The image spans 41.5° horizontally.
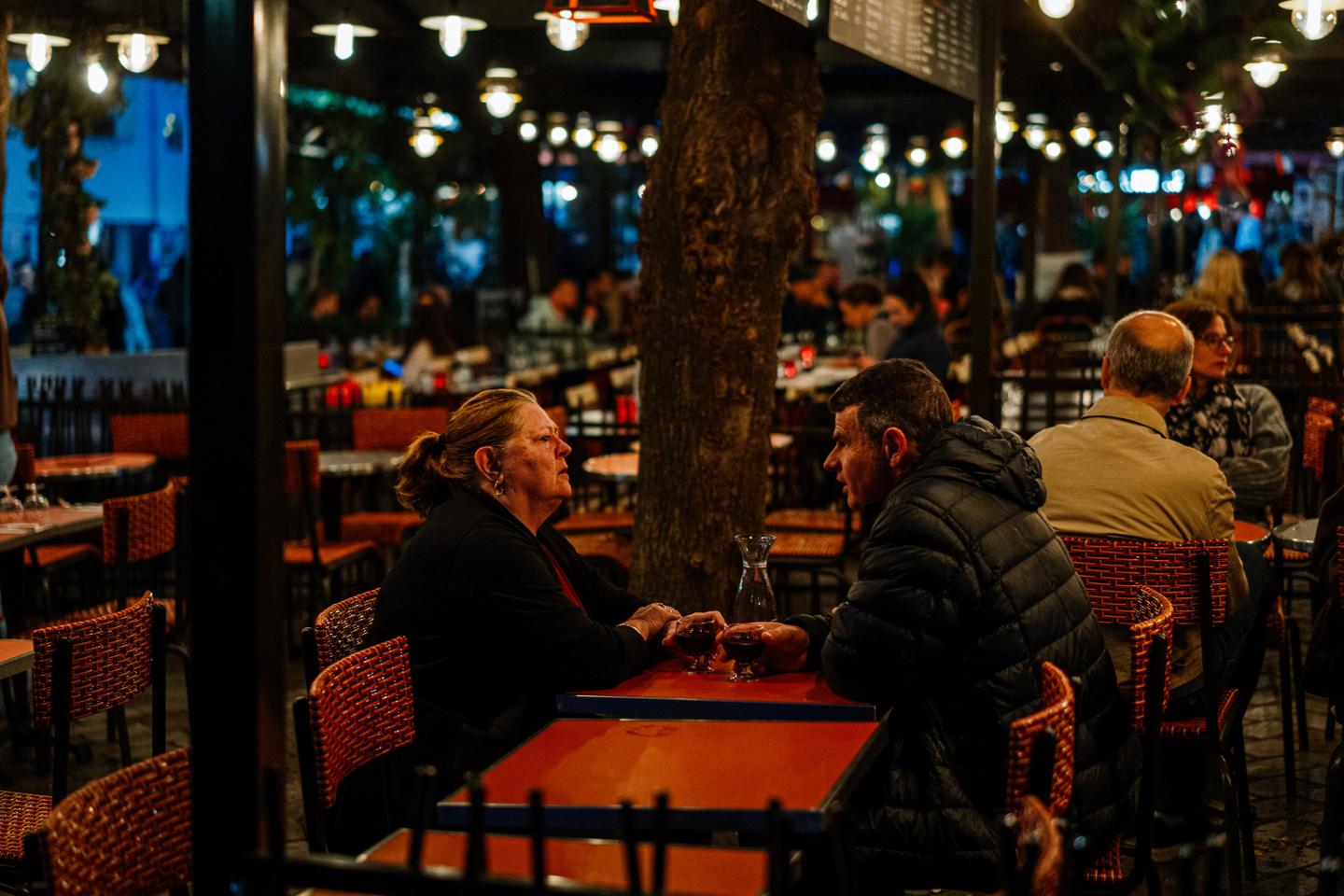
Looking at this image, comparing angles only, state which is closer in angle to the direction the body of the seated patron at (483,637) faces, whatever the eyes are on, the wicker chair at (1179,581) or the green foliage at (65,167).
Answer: the wicker chair

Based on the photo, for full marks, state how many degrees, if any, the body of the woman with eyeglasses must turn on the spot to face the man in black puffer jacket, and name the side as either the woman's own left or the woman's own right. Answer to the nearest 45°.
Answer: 0° — they already face them

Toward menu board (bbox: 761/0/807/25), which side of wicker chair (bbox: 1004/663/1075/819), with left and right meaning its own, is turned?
right

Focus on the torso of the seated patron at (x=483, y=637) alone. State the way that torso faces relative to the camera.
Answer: to the viewer's right

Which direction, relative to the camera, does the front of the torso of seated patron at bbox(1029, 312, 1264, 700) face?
away from the camera

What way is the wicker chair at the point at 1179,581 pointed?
away from the camera

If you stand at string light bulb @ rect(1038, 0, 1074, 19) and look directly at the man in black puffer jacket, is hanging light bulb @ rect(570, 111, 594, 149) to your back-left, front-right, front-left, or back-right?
back-right

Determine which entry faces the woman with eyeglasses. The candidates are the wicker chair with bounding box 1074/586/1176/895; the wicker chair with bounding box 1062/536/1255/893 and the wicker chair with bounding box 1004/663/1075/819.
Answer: the wicker chair with bounding box 1062/536/1255/893

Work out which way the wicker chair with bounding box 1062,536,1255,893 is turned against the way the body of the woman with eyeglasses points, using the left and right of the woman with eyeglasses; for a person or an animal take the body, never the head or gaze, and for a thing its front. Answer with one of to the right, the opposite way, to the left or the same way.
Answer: the opposite way

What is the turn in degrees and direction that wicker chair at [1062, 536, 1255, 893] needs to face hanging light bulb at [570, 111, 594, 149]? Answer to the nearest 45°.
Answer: approximately 45° to its left

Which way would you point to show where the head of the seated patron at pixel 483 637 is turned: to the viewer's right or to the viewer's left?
to the viewer's right

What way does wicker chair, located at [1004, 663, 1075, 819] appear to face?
to the viewer's left

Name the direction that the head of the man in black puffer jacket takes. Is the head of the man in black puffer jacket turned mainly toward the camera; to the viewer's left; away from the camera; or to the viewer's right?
to the viewer's left

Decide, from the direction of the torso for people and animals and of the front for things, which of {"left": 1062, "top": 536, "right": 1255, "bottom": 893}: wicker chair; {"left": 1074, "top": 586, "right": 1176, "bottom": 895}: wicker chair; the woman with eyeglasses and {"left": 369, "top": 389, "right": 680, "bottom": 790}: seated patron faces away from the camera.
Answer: {"left": 1062, "top": 536, "right": 1255, "bottom": 893}: wicker chair
